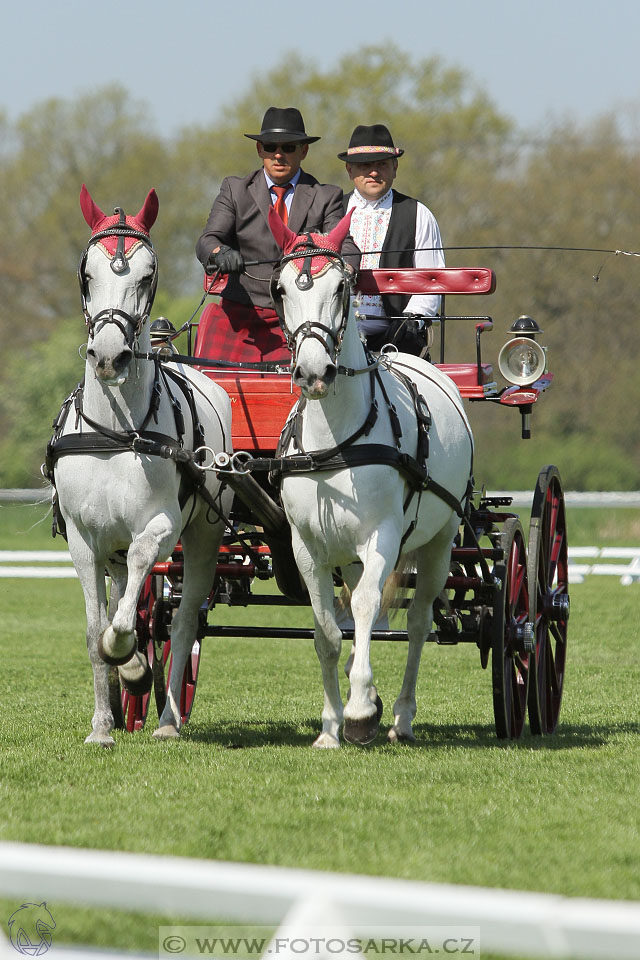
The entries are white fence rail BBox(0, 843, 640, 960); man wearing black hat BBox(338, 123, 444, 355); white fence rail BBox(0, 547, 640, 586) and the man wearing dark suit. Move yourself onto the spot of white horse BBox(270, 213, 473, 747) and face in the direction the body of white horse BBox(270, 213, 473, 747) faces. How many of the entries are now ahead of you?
1

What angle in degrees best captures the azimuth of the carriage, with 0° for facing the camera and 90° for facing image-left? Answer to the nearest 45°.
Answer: approximately 0°

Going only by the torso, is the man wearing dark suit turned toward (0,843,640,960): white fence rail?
yes

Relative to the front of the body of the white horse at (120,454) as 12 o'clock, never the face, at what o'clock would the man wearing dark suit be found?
The man wearing dark suit is roughly at 7 o'clock from the white horse.

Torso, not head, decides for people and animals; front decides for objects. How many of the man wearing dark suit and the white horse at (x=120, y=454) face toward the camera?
2

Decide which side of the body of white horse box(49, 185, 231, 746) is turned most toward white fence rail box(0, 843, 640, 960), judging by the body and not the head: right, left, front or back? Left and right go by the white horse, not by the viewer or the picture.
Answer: front

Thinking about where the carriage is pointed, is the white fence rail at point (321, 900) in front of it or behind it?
in front

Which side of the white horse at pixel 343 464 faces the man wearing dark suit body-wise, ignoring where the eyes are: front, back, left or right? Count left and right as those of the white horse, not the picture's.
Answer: back

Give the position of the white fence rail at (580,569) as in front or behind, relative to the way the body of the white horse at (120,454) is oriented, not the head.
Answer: behind

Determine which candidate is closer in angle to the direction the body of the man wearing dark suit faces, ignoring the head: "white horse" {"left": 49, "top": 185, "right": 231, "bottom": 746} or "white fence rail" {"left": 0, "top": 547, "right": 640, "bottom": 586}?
the white horse

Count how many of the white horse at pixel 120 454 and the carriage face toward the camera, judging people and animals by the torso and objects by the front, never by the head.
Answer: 2
